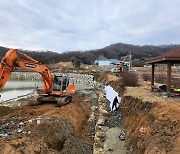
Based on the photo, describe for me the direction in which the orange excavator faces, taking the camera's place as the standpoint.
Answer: facing the viewer and to the left of the viewer
